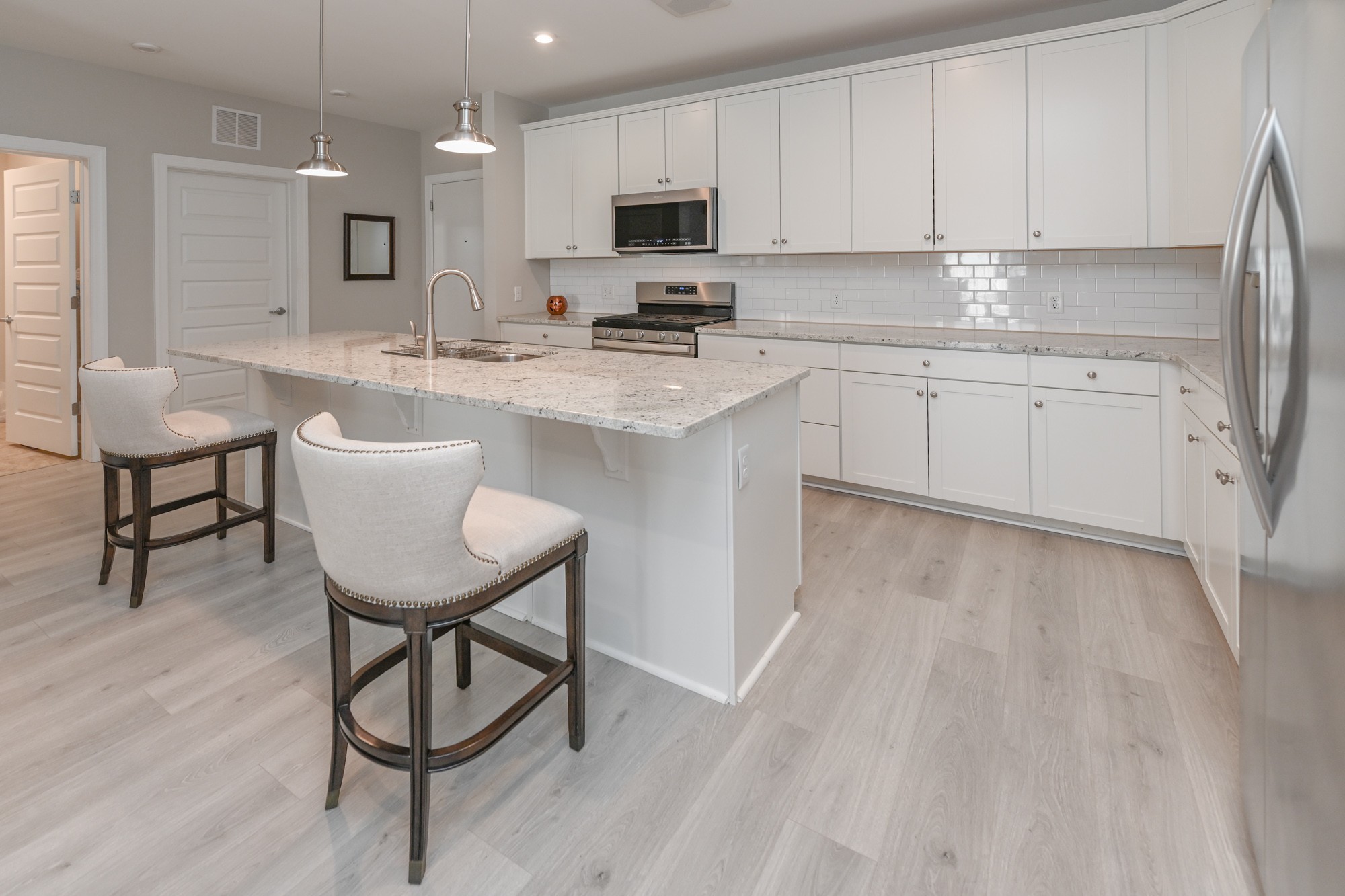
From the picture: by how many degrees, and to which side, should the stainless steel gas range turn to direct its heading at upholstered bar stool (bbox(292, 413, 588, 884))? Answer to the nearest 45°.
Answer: approximately 45° to its left

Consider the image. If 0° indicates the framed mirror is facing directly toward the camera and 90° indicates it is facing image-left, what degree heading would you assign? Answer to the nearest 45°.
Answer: approximately 315°

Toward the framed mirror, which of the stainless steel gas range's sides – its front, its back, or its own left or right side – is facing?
right

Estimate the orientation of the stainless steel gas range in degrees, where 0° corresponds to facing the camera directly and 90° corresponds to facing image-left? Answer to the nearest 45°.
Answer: approximately 45°

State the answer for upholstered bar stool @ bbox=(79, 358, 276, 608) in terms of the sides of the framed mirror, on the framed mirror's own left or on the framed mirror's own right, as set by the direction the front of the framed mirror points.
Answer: on the framed mirror's own right

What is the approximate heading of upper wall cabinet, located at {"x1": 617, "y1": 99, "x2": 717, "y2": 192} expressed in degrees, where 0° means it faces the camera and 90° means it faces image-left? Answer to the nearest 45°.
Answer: approximately 45°
